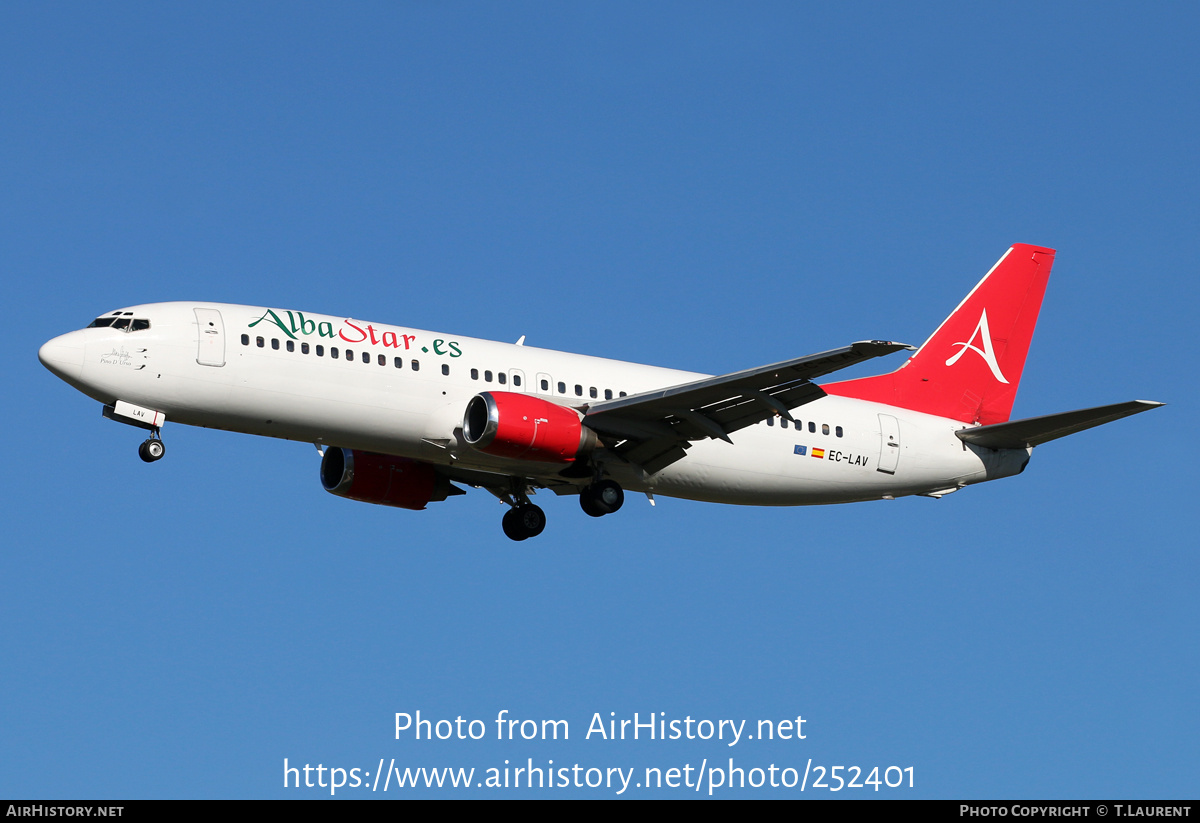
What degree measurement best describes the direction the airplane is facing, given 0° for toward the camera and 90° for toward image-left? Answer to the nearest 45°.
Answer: approximately 45°
